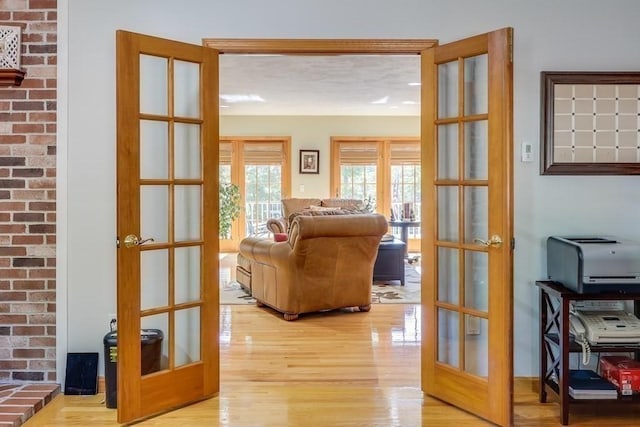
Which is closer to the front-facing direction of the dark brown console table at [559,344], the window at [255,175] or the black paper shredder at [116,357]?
the black paper shredder

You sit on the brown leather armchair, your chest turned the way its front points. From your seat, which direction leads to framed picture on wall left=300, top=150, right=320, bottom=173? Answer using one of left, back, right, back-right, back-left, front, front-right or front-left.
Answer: front-right

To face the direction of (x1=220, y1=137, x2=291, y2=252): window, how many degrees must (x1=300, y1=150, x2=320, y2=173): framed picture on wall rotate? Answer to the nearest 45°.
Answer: approximately 90° to its right

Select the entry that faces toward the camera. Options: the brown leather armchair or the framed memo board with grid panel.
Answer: the framed memo board with grid panel

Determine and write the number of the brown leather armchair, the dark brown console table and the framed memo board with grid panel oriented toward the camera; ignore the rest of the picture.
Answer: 2

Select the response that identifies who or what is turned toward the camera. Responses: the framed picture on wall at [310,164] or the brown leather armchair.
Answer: the framed picture on wall

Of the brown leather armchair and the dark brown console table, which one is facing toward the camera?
the dark brown console table

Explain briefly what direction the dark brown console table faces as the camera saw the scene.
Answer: facing the viewer

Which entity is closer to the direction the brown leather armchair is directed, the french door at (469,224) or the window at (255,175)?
the window

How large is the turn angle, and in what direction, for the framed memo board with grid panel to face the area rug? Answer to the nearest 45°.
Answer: approximately 135° to its right

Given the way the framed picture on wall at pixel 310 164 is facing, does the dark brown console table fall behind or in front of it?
in front

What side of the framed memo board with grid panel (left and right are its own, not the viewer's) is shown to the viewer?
front

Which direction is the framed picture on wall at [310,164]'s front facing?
toward the camera

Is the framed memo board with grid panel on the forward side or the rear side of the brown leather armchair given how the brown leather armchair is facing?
on the rear side

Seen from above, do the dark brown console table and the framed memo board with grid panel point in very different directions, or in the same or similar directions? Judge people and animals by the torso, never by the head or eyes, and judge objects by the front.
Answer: same or similar directions
